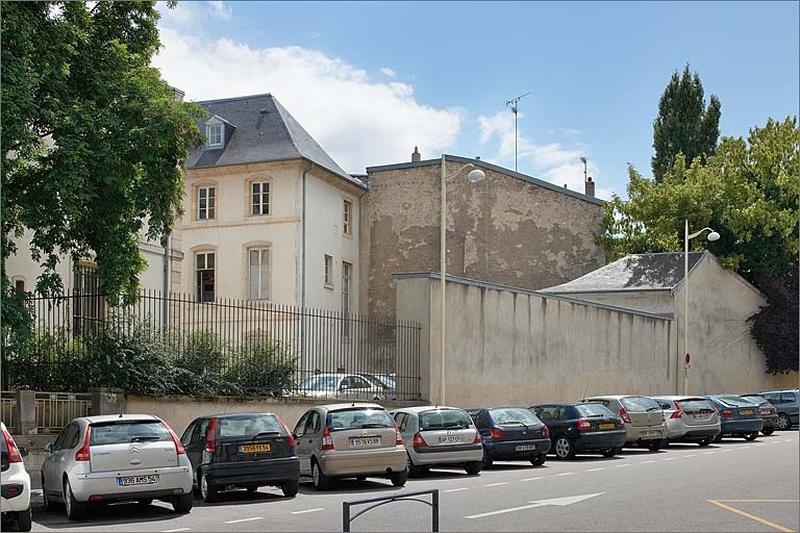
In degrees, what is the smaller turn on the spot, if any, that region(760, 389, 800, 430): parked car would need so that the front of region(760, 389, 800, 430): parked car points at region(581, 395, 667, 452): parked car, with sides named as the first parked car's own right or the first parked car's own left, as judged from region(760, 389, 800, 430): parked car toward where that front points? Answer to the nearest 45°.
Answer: approximately 135° to the first parked car's own left

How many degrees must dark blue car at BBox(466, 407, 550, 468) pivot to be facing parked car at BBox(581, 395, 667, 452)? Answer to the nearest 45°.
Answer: approximately 90° to its right

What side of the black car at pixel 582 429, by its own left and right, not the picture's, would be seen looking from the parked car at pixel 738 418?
right

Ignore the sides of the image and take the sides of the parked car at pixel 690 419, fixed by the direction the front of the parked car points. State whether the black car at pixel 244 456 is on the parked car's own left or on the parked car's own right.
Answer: on the parked car's own left

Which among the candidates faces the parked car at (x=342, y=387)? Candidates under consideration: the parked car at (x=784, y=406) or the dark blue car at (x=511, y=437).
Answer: the dark blue car
